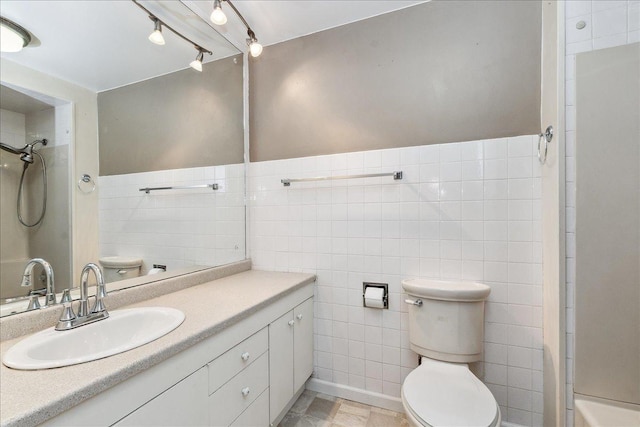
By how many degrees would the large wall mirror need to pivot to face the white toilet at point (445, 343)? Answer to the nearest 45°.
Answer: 0° — it already faces it

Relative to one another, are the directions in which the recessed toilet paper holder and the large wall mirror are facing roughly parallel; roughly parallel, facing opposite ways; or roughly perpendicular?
roughly perpendicular

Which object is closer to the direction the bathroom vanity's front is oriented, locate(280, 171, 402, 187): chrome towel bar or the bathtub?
the bathtub

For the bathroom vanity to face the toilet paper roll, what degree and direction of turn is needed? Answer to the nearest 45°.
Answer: approximately 45° to its left

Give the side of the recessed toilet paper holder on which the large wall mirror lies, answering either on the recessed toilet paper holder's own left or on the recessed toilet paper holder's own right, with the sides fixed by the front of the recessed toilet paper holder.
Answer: on the recessed toilet paper holder's own right

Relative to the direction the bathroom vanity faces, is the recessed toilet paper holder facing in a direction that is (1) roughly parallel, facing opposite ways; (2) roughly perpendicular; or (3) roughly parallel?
roughly perpendicular

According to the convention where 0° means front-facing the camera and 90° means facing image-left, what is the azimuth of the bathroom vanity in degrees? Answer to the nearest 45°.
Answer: approximately 315°

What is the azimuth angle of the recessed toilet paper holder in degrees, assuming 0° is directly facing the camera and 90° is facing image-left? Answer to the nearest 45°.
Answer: approximately 0°

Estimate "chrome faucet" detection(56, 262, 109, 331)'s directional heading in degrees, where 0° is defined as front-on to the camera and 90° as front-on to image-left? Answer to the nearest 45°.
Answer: approximately 315°

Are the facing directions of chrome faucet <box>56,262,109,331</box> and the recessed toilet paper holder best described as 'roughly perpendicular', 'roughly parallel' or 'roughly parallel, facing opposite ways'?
roughly perpendicular
